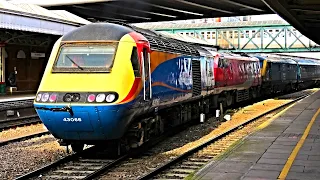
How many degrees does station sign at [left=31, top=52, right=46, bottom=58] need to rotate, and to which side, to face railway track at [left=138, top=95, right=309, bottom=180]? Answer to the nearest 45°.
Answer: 0° — it already faces it

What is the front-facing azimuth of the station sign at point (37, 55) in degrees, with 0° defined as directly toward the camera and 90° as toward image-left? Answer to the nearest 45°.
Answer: approximately 0°
